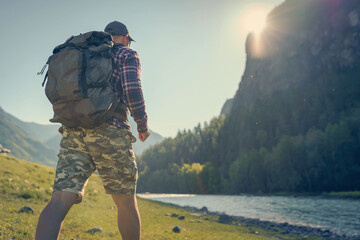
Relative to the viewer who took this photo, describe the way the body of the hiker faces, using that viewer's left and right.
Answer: facing away from the viewer and to the right of the viewer
